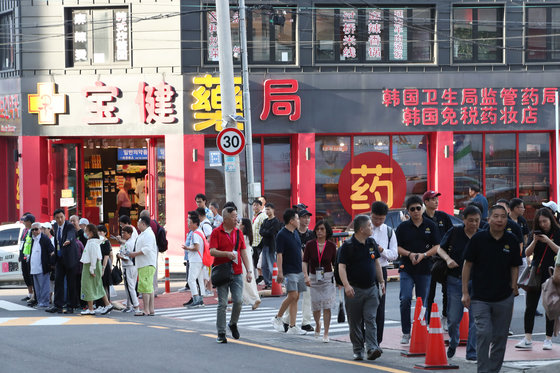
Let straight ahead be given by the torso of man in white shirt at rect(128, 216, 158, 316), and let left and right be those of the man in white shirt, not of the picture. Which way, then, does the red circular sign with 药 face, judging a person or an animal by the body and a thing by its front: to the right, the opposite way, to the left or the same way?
to the left

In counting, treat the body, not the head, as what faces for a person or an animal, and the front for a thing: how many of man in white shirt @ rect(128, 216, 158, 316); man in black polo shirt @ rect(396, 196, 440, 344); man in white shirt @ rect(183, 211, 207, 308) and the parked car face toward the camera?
1

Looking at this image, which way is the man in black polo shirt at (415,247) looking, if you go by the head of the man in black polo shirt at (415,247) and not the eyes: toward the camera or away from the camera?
toward the camera

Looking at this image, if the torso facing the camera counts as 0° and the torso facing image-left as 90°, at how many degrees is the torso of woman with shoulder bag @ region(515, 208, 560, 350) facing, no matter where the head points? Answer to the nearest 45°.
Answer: approximately 45°

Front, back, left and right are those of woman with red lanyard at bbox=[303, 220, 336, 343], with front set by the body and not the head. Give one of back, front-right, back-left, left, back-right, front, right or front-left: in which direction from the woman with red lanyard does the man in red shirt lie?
right

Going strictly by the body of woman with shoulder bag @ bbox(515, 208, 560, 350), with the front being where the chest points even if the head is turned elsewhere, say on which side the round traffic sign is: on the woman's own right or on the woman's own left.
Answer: on the woman's own right

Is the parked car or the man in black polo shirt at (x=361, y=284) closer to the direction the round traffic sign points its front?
the man in black polo shirt

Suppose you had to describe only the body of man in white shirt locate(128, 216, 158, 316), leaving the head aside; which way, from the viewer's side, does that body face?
to the viewer's left

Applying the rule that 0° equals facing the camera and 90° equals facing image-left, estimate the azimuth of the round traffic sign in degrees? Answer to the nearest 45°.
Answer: approximately 0°

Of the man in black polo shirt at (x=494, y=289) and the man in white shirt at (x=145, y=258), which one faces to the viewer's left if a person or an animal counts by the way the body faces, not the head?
the man in white shirt

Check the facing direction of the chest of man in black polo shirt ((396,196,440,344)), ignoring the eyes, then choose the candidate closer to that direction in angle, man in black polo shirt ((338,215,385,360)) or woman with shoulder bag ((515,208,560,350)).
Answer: the man in black polo shirt

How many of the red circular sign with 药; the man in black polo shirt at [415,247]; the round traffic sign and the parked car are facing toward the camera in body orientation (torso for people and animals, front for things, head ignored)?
3

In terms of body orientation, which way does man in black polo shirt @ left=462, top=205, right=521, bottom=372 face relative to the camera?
toward the camera

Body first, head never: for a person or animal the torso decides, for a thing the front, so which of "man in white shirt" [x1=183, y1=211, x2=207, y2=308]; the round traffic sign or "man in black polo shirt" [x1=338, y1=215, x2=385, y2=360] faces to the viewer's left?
the man in white shirt

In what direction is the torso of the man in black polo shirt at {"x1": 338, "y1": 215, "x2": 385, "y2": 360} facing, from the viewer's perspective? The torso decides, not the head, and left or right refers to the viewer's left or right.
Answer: facing the viewer and to the right of the viewer

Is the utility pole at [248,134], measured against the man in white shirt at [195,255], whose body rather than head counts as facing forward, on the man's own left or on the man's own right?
on the man's own right

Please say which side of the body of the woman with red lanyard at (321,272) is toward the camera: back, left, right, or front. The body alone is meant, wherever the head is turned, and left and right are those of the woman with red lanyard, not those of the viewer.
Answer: front
